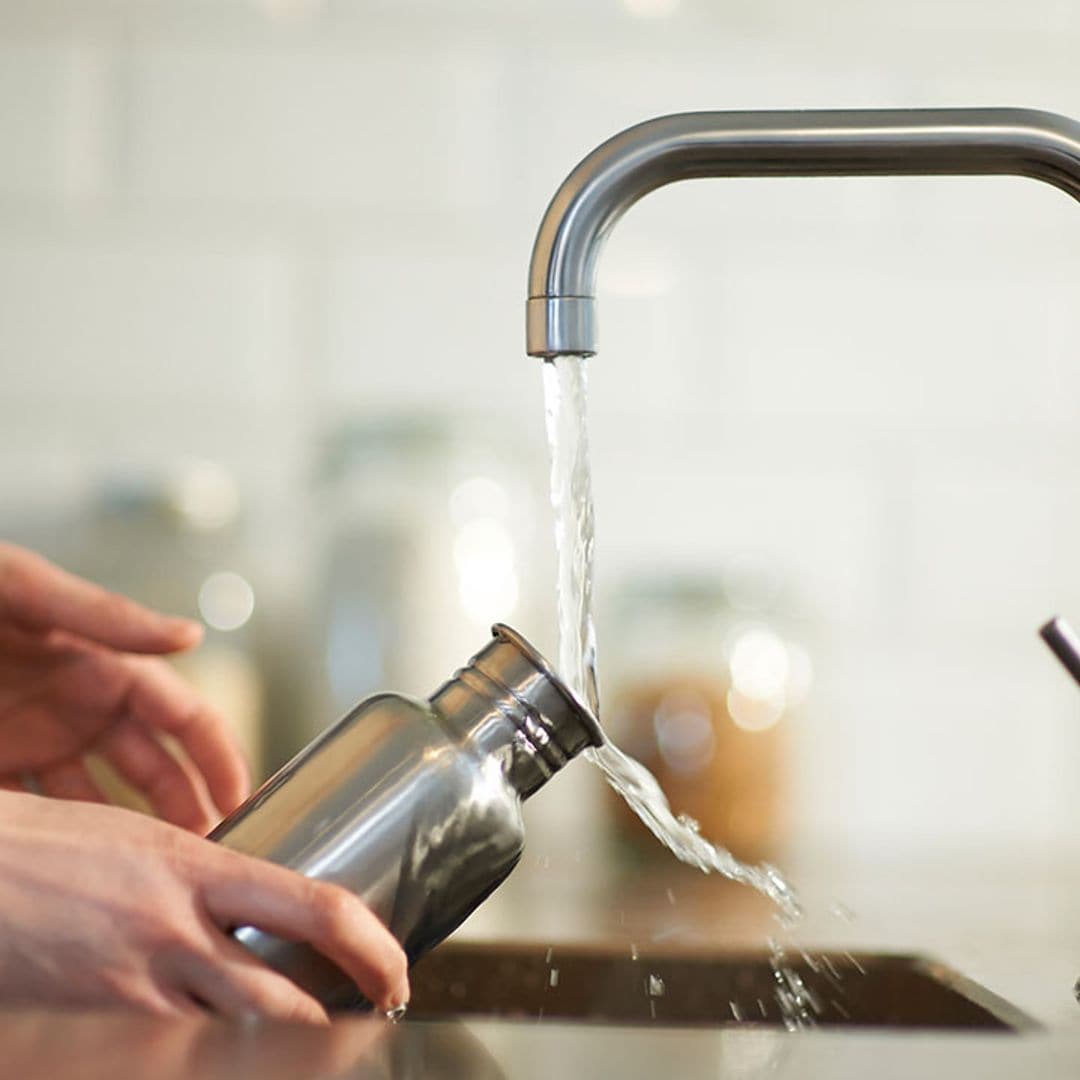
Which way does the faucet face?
to the viewer's left

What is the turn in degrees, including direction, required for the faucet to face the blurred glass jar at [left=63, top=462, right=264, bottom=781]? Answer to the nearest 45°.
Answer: approximately 45° to its right

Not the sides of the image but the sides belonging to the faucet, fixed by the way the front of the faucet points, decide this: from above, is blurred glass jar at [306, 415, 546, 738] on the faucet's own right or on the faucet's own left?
on the faucet's own right
